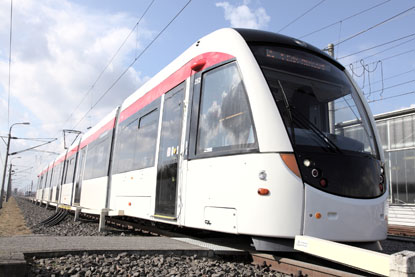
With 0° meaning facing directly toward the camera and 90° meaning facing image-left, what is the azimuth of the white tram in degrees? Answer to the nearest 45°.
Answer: approximately 315°

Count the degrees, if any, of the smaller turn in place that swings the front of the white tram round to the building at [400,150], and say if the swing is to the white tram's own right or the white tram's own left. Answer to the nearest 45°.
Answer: approximately 90° to the white tram's own left
